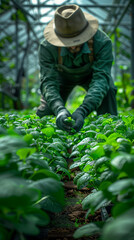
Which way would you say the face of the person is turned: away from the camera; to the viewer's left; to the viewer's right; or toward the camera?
toward the camera

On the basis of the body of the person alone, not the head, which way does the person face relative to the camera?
toward the camera
